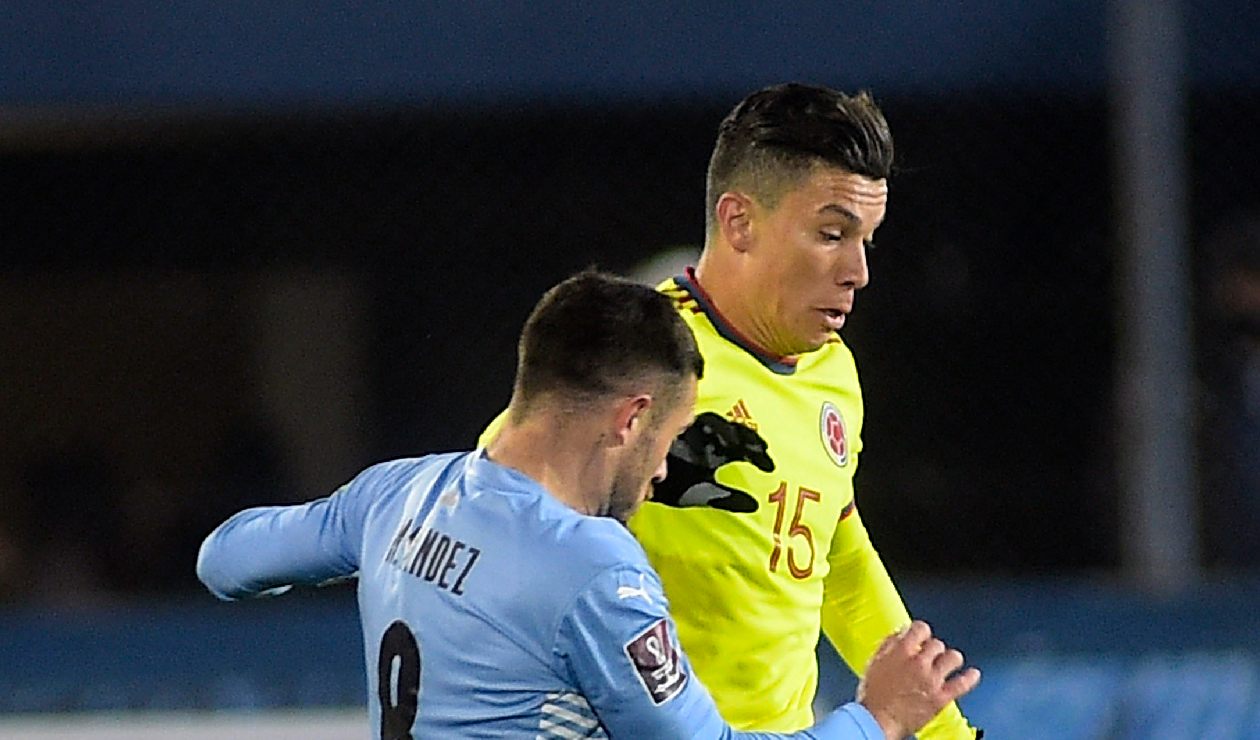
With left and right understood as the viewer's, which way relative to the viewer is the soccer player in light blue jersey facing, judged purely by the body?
facing away from the viewer and to the right of the viewer

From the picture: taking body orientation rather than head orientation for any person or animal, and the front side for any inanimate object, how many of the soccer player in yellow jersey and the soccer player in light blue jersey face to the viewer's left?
0

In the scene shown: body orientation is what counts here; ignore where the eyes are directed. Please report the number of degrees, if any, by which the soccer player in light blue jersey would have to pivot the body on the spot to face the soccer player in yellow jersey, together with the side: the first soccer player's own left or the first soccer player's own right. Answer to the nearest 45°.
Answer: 0° — they already face them

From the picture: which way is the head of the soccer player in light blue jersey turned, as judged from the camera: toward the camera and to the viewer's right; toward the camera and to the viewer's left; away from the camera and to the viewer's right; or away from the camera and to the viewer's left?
away from the camera and to the viewer's right
